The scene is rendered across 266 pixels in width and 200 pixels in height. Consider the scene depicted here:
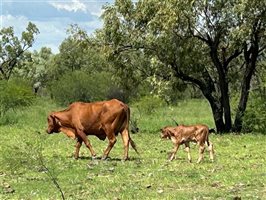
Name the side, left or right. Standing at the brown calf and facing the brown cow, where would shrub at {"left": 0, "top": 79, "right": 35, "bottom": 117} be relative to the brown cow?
right

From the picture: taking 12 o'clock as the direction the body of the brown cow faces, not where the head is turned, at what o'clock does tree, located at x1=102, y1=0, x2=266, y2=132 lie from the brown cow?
The tree is roughly at 4 o'clock from the brown cow.

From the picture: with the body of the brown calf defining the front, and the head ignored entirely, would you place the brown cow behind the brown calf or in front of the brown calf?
in front

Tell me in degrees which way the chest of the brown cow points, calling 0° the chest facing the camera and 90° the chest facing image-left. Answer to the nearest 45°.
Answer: approximately 90°

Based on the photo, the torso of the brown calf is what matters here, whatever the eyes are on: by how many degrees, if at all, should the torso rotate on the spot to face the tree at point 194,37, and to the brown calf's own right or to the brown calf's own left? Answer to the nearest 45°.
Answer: approximately 90° to the brown calf's own right

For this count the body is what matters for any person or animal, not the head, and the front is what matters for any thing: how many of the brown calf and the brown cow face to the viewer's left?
2

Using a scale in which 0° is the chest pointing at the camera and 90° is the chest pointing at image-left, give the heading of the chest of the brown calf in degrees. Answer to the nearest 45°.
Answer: approximately 90°

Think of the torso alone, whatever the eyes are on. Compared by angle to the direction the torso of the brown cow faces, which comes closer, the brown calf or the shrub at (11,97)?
the shrub

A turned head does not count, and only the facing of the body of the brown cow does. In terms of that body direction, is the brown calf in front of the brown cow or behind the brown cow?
behind

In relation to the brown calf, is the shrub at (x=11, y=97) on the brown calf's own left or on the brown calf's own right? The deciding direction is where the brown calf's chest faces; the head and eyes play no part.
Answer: on the brown calf's own right
